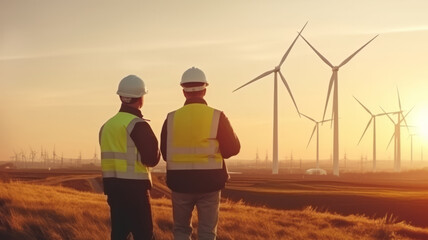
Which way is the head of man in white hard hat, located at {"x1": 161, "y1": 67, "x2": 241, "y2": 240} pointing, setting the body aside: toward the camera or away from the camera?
away from the camera

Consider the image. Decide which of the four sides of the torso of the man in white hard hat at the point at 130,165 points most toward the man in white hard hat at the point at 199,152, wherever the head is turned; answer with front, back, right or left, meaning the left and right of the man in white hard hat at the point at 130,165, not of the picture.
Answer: right

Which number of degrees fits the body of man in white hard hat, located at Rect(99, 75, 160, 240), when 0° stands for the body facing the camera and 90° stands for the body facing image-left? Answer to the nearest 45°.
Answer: approximately 225°

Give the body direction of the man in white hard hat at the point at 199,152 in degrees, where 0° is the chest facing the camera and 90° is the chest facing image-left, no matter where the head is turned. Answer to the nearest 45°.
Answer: approximately 180°

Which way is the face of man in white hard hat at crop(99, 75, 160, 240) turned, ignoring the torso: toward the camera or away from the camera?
away from the camera

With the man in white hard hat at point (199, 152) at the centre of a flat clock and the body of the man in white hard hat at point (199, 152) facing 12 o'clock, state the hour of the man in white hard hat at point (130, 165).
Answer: the man in white hard hat at point (130, 165) is roughly at 10 o'clock from the man in white hard hat at point (199, 152).

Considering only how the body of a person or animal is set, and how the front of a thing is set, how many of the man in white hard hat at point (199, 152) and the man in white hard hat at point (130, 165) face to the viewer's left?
0
